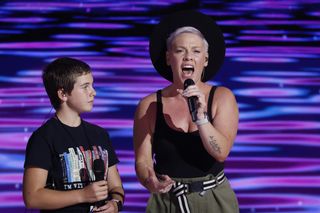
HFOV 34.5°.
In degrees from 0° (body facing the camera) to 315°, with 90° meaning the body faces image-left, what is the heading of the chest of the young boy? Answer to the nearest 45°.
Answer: approximately 315°

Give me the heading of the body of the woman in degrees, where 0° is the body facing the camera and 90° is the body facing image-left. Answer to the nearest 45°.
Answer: approximately 0°

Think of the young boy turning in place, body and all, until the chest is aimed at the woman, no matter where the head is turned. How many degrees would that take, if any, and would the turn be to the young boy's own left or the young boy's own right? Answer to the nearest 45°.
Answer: approximately 45° to the young boy's own left

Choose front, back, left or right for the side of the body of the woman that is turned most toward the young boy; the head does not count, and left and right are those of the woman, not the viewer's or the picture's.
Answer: right
